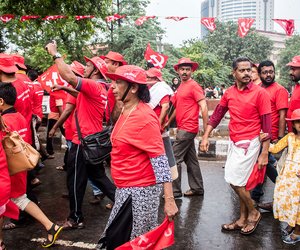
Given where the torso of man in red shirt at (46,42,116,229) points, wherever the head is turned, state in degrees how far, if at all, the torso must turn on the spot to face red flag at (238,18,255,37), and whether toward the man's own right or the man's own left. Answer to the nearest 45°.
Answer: approximately 135° to the man's own right

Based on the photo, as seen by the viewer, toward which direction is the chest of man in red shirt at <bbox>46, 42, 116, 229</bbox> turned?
to the viewer's left

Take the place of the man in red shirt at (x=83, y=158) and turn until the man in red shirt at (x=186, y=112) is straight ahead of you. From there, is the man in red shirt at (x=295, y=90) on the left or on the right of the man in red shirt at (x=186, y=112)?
right

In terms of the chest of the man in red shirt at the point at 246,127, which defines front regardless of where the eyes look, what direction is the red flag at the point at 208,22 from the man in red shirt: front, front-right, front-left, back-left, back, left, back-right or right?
back-right

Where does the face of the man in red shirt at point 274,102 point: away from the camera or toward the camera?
toward the camera

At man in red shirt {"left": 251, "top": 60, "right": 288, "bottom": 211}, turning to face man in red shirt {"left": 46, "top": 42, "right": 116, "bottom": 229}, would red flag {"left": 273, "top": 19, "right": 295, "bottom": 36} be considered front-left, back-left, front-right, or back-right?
back-right

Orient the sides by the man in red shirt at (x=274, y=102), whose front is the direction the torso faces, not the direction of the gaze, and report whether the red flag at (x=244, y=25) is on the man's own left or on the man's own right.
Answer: on the man's own right

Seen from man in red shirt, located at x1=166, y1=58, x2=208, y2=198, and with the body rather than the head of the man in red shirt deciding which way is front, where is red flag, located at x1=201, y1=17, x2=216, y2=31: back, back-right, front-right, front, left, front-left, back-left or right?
back-right

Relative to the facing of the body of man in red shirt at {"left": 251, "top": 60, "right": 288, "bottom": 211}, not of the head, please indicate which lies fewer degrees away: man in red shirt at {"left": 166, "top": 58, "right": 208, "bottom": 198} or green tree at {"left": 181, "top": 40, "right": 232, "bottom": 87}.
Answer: the man in red shirt

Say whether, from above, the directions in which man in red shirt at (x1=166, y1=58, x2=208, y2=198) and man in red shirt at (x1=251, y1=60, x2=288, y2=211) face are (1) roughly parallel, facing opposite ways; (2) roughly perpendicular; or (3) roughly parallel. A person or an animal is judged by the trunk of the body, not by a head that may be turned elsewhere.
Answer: roughly parallel

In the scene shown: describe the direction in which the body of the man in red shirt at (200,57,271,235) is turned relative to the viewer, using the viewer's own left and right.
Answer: facing the viewer and to the left of the viewer

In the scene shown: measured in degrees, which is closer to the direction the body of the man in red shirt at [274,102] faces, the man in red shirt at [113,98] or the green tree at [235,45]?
the man in red shirt

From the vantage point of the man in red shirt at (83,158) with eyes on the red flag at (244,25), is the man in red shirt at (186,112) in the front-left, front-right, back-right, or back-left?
front-right
